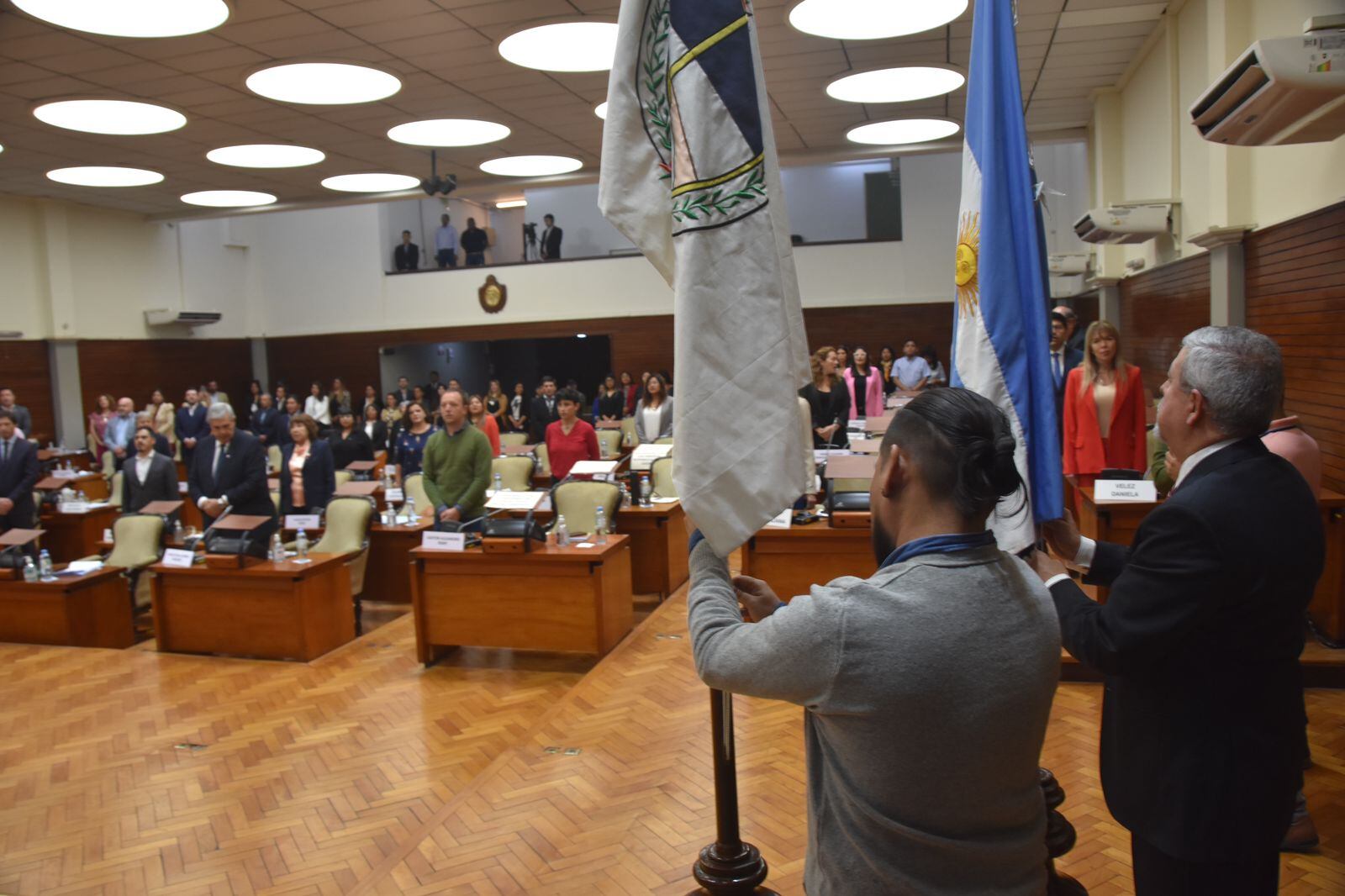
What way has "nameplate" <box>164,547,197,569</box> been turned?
toward the camera

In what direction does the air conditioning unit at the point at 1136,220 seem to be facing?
to the viewer's left

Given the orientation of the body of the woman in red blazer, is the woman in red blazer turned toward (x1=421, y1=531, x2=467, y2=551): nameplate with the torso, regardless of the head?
no

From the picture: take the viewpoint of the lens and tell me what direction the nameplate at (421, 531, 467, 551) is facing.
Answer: facing the viewer

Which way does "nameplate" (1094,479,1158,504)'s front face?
toward the camera

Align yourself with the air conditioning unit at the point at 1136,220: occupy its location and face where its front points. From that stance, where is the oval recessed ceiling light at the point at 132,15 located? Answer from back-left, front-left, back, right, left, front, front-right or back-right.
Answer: front-left

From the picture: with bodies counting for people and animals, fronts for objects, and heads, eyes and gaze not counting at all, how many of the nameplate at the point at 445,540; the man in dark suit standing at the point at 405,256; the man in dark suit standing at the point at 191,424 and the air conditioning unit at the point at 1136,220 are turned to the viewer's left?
1

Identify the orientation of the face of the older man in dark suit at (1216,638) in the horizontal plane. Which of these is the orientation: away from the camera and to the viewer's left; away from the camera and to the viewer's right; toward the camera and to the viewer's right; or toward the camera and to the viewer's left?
away from the camera and to the viewer's left

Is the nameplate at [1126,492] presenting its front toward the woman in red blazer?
no

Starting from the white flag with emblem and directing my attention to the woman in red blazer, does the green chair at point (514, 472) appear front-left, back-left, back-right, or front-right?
front-left

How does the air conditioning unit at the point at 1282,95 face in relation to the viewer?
to the viewer's left

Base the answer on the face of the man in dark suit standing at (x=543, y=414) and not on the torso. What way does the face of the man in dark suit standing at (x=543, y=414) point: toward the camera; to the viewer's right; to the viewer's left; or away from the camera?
toward the camera

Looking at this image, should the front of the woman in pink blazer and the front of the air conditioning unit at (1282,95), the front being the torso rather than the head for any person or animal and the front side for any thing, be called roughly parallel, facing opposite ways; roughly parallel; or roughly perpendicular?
roughly perpendicular

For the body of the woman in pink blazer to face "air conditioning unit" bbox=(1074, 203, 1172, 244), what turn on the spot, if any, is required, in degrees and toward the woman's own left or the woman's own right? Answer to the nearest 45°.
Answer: approximately 45° to the woman's own left

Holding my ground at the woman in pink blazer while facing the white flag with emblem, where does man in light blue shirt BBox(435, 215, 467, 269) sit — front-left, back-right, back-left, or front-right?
back-right

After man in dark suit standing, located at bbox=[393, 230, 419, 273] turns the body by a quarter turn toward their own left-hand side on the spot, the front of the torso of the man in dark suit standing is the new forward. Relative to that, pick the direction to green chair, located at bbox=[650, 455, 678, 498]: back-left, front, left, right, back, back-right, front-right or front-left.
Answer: right

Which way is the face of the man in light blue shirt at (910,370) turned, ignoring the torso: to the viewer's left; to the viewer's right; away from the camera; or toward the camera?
toward the camera

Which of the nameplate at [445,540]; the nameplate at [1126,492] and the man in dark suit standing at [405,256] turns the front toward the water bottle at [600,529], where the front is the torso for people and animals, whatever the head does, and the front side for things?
the man in dark suit standing

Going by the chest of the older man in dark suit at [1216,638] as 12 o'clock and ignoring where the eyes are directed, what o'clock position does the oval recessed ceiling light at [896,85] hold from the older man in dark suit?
The oval recessed ceiling light is roughly at 1 o'clock from the older man in dark suit.
